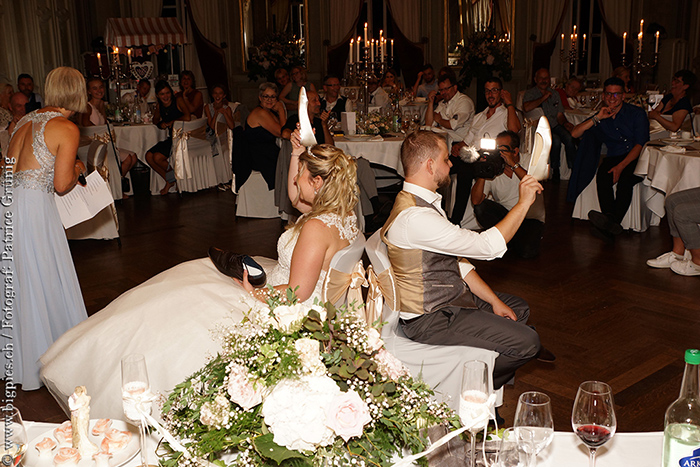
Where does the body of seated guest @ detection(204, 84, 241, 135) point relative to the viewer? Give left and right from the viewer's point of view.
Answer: facing the viewer

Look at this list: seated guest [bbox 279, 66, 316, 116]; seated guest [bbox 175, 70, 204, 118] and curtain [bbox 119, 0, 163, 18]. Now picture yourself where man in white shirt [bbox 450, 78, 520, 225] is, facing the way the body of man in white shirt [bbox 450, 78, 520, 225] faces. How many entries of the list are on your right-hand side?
3

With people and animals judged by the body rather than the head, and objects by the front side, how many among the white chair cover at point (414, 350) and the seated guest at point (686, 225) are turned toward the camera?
0

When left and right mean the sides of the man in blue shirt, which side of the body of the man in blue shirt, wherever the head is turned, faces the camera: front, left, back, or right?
front

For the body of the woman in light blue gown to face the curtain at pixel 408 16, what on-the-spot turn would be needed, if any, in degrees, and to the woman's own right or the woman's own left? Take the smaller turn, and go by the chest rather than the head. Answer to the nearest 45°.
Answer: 0° — they already face it

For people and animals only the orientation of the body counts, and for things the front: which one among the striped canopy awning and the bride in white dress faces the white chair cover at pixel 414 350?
the striped canopy awning

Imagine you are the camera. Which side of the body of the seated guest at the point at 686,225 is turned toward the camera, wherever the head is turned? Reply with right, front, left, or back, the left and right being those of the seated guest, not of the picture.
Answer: left

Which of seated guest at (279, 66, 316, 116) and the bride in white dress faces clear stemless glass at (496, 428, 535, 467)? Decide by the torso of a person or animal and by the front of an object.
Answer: the seated guest

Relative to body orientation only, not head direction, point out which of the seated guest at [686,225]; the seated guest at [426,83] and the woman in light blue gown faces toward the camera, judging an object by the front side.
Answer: the seated guest at [426,83]

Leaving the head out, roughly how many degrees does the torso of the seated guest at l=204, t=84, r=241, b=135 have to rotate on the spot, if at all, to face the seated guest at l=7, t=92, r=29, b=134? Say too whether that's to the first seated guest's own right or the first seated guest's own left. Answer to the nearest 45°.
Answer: approximately 45° to the first seated guest's own right

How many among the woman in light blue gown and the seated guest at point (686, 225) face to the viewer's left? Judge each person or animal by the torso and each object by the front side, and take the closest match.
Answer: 1

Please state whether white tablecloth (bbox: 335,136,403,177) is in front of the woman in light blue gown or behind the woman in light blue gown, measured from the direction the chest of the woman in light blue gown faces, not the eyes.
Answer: in front

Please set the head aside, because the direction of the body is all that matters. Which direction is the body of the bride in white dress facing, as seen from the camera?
to the viewer's left

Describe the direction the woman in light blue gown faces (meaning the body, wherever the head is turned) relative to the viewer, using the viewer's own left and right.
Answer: facing away from the viewer and to the right of the viewer

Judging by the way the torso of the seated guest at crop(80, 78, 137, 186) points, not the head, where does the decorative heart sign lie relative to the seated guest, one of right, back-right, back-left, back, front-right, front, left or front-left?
back-left
